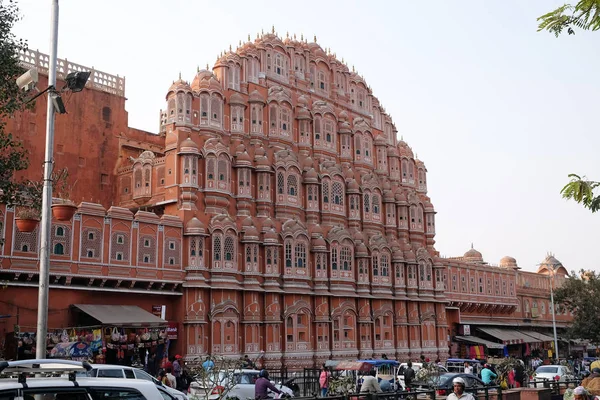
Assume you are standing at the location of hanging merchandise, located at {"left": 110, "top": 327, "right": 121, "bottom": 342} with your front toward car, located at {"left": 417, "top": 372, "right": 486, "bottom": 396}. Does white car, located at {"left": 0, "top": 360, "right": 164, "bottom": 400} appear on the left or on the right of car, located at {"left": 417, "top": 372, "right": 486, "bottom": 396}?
right

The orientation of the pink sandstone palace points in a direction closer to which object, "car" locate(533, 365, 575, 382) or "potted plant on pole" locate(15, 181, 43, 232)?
the car

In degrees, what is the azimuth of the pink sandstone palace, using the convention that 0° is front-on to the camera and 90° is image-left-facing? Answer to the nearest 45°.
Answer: approximately 315°

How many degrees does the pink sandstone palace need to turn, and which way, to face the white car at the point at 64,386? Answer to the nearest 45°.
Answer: approximately 45° to its right

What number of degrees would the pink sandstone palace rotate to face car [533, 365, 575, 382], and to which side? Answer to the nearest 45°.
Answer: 0° — it already faces it

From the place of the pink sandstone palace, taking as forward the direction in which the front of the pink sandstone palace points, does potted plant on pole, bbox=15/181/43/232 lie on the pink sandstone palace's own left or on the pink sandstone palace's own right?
on the pink sandstone palace's own right
